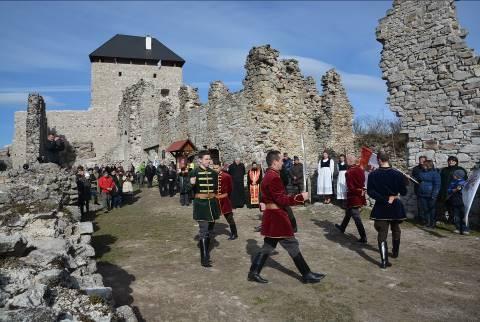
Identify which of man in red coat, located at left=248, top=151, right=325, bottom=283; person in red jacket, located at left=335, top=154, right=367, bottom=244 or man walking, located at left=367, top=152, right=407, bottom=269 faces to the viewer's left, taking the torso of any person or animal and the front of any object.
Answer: the person in red jacket

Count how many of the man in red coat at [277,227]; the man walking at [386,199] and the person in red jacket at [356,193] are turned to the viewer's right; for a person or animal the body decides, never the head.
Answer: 1

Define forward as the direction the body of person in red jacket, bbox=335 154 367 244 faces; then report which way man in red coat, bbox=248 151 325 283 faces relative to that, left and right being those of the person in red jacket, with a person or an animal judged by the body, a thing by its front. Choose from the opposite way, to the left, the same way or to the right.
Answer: the opposite way

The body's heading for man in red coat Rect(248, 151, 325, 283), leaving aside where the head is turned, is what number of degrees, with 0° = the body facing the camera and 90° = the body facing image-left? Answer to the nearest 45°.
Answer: approximately 270°

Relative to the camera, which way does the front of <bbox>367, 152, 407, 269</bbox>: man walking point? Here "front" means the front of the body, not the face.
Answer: away from the camera

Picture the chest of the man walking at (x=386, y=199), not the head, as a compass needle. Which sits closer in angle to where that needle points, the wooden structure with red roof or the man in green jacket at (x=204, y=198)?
the wooden structure with red roof

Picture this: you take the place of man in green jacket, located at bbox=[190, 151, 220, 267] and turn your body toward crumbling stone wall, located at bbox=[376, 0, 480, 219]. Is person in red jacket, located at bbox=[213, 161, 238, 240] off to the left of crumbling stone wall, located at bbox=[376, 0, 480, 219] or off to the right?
left

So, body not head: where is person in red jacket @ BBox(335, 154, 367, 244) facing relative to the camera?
to the viewer's left

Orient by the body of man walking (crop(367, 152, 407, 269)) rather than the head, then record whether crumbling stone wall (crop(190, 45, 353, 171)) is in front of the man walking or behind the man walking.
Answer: in front

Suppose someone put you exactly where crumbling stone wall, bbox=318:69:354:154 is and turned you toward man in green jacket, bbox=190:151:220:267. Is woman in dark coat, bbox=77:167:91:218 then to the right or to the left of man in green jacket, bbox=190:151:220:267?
right

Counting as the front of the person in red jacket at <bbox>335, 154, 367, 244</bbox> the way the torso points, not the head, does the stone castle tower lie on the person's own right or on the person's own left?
on the person's own right

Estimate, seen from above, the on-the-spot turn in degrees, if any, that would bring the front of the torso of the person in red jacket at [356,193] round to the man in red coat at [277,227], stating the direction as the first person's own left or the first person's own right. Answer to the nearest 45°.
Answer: approximately 90° to the first person's own left
